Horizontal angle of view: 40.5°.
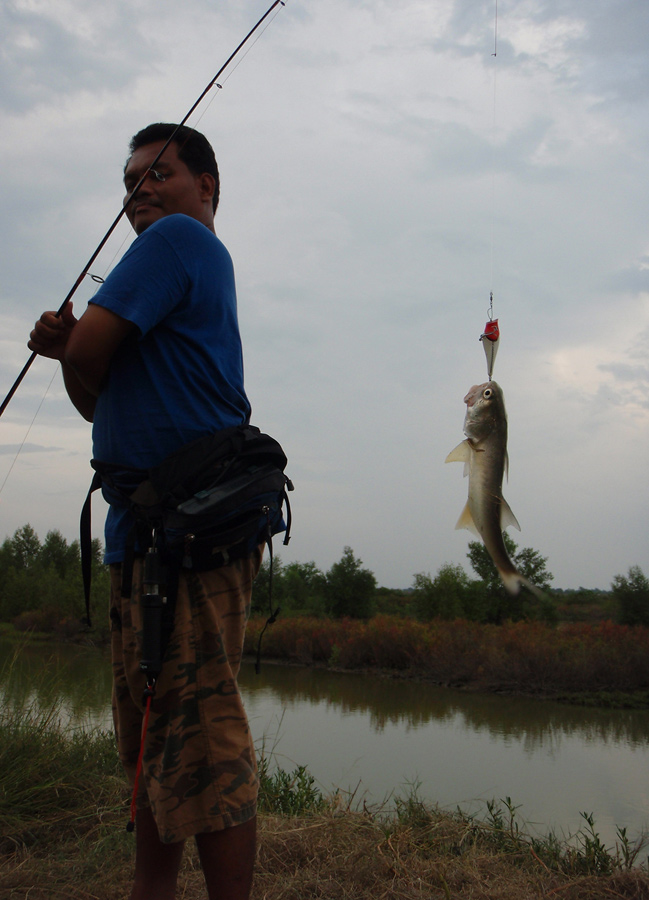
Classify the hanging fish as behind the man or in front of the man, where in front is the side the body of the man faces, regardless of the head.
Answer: behind

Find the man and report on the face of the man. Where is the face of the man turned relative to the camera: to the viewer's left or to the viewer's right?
to the viewer's left

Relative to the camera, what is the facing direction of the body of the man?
to the viewer's left
